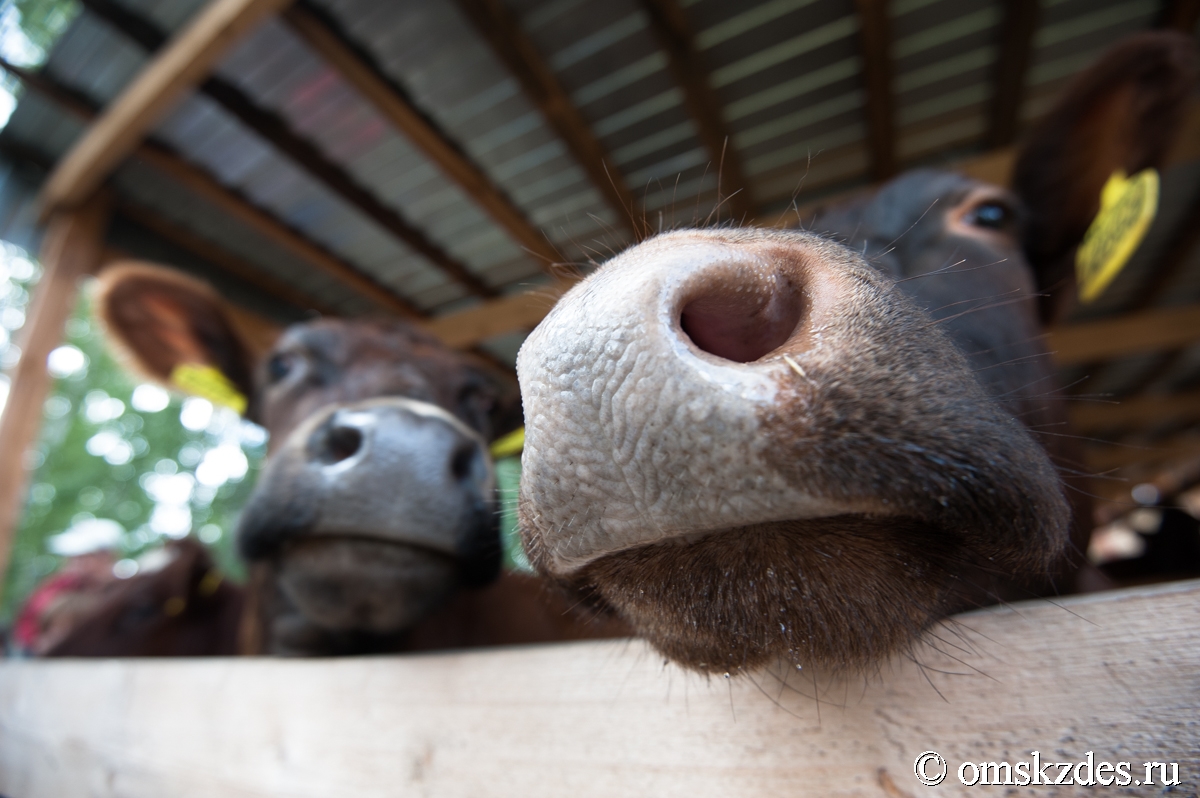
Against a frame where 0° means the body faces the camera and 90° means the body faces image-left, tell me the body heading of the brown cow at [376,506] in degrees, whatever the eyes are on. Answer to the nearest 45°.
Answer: approximately 0°

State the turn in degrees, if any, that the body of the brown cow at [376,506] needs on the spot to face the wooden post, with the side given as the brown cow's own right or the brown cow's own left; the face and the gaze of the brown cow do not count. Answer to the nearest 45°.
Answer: approximately 135° to the brown cow's own right

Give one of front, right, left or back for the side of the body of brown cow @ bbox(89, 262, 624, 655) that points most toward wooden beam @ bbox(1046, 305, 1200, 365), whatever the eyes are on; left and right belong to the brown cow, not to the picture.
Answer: left
